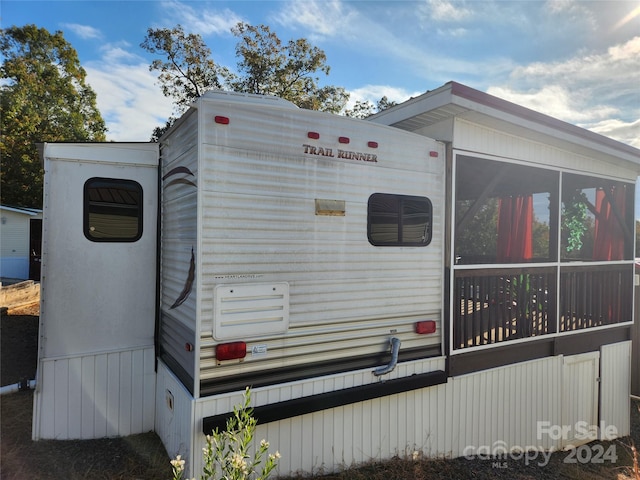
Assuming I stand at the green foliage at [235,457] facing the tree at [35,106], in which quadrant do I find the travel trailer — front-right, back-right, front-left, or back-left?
front-right

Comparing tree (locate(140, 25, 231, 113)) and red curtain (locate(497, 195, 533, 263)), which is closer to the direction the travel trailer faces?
the tree

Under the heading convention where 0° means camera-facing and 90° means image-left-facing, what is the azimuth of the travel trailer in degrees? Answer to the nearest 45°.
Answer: approximately 135°

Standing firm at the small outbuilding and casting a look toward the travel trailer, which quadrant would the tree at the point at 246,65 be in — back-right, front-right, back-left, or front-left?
front-left

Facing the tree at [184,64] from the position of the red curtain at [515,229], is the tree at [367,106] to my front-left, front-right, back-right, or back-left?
front-right

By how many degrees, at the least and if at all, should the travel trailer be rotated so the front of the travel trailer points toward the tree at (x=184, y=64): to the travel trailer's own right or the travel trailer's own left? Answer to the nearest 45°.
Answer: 0° — it already faces it

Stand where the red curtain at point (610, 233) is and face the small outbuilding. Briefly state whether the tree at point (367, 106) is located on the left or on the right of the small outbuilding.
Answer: right

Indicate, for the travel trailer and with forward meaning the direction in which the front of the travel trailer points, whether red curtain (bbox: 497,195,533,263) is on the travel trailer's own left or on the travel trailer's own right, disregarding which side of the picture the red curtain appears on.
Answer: on the travel trailer's own right

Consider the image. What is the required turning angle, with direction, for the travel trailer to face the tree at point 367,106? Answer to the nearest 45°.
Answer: approximately 45° to its right

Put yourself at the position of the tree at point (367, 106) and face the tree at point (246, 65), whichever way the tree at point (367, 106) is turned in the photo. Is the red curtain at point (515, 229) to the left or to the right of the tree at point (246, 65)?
left

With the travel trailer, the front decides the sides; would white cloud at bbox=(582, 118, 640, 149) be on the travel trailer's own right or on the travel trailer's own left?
on the travel trailer's own right

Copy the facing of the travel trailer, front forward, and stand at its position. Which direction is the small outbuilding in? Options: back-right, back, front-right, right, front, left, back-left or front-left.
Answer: front

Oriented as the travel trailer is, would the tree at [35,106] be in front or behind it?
in front
